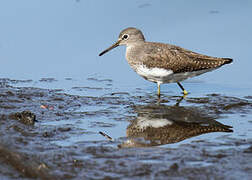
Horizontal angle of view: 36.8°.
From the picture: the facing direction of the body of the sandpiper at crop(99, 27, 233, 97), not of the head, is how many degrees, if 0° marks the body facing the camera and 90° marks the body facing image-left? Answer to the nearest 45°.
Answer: approximately 90°

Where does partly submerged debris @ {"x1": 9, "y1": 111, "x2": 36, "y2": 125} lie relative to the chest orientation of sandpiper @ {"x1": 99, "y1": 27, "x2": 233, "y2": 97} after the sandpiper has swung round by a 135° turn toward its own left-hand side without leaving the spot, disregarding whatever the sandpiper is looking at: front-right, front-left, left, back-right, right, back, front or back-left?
right
